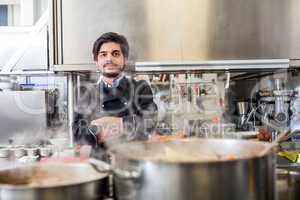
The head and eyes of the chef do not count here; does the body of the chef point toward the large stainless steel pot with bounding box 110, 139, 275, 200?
yes

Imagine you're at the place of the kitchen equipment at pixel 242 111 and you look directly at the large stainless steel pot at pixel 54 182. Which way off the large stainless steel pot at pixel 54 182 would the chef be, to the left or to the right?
right

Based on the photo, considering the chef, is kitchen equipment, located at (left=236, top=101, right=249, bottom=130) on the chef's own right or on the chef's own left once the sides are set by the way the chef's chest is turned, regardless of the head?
on the chef's own left

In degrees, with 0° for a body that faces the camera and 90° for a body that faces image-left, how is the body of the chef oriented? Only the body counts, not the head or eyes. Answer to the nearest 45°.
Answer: approximately 0°

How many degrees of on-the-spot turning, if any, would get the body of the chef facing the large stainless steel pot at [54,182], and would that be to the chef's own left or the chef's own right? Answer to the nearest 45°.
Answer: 0° — they already face it
